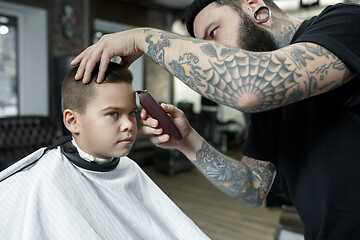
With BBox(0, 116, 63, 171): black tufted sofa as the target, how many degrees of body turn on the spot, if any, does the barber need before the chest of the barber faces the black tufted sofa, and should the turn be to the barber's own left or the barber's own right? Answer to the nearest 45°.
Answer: approximately 45° to the barber's own right

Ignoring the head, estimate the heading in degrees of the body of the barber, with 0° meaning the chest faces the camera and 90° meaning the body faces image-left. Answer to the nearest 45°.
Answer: approximately 90°
